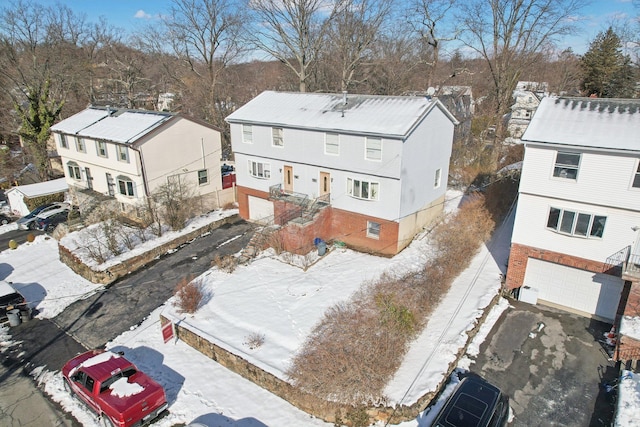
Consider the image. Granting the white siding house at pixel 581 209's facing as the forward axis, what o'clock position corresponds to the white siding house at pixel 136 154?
the white siding house at pixel 136 154 is roughly at 3 o'clock from the white siding house at pixel 581 209.

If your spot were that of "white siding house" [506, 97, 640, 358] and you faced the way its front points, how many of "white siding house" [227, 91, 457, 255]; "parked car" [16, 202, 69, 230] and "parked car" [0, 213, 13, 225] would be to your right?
3

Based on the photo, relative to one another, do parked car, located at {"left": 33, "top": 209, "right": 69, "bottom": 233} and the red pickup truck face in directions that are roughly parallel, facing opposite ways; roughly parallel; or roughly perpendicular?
roughly perpendicular

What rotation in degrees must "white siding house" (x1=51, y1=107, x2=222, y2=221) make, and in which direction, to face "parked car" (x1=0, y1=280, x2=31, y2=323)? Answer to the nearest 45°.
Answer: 0° — it already faces it

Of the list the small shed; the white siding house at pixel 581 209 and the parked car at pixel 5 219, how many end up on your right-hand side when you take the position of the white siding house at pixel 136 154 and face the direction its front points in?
2

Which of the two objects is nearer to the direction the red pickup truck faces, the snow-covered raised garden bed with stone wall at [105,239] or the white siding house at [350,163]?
the snow-covered raised garden bed with stone wall

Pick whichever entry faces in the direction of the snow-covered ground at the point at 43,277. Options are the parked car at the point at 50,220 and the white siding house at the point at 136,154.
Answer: the white siding house

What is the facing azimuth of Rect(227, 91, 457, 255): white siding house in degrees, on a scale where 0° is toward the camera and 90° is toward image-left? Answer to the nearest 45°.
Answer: approximately 45°

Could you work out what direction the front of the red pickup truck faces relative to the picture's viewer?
facing away from the viewer and to the left of the viewer
